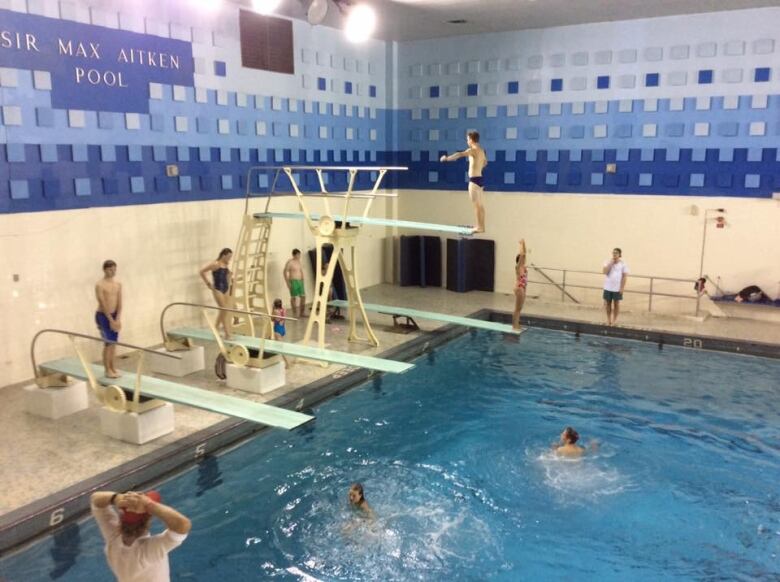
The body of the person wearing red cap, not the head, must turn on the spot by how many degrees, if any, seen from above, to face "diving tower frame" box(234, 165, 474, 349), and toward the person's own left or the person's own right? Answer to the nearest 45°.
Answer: approximately 45° to the person's own right

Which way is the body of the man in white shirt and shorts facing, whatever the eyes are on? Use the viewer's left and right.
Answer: facing the viewer

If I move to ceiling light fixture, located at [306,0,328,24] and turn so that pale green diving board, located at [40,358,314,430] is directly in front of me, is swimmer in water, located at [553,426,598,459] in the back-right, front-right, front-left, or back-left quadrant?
front-left

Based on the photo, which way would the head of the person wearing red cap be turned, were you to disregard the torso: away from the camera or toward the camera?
away from the camera

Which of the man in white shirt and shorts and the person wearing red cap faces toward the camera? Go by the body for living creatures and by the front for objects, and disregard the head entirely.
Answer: the man in white shirt and shorts

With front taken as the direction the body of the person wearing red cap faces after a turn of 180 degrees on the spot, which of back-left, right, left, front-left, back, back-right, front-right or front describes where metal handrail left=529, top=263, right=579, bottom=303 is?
back-left

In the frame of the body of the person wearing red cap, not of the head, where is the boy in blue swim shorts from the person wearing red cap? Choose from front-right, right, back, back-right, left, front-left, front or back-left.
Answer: front

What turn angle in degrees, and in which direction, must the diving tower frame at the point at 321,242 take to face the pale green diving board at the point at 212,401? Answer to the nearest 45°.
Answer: approximately 45° to its right

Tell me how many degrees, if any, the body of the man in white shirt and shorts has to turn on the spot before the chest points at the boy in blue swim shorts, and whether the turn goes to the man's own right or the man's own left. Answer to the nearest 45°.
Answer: approximately 45° to the man's own right

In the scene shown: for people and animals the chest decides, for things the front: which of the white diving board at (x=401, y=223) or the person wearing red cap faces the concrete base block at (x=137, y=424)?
the person wearing red cap

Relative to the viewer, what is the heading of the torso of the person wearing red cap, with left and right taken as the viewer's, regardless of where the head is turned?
facing away from the viewer

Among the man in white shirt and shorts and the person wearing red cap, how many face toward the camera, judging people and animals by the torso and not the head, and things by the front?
1

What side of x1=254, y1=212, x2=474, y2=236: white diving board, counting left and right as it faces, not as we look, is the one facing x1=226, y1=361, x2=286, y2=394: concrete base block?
right

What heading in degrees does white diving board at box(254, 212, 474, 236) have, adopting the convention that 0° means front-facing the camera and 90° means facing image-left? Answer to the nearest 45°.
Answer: approximately 315°

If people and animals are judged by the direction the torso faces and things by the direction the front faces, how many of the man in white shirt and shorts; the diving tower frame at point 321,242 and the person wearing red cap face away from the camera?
1

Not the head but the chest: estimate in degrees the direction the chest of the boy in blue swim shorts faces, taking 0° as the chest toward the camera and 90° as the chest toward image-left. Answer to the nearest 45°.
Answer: approximately 315°
